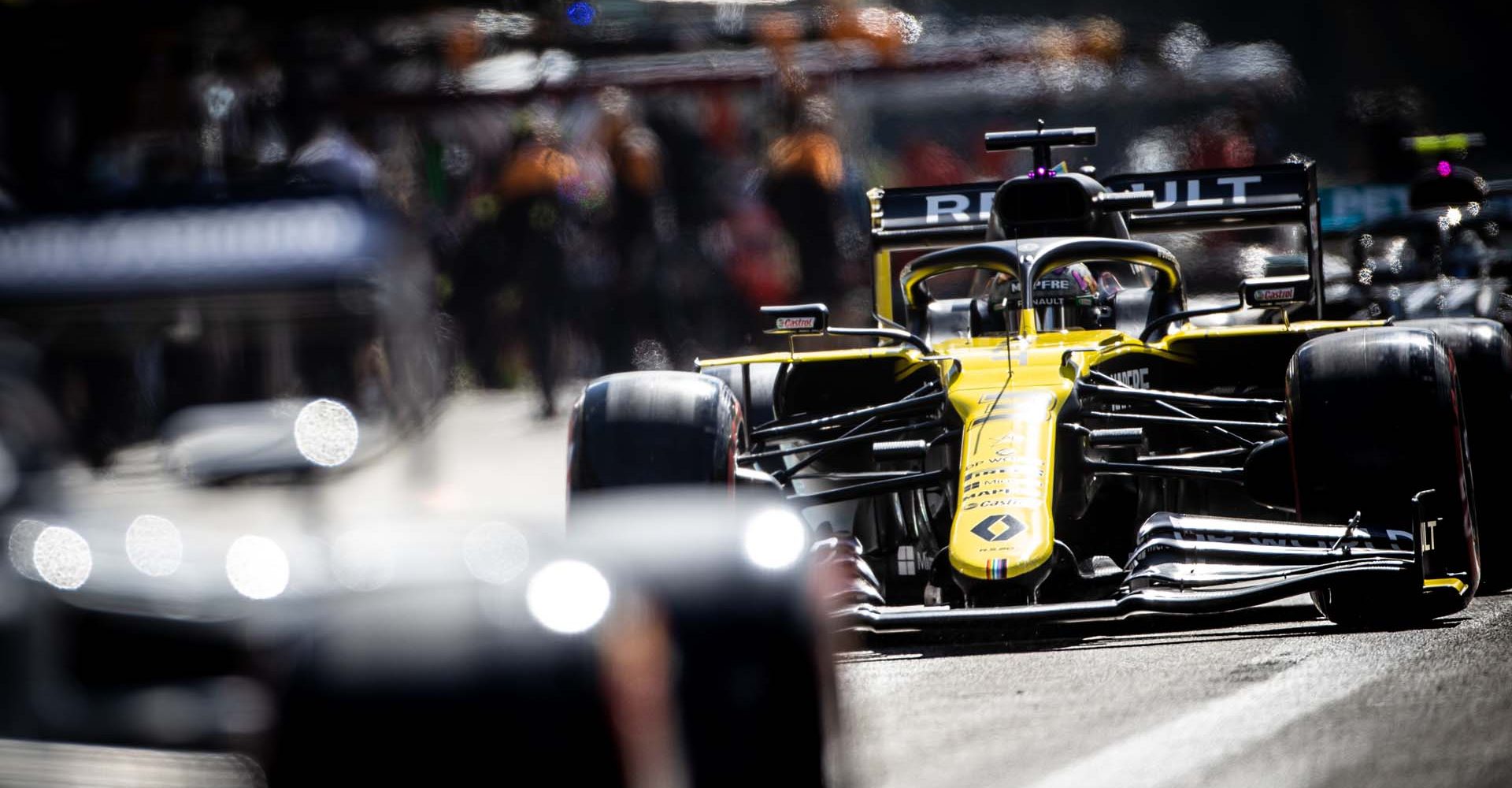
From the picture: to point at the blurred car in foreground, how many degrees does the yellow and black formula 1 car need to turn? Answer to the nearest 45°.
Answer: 0° — it already faces it

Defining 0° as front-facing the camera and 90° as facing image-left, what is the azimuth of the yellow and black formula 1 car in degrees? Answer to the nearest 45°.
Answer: approximately 0°
